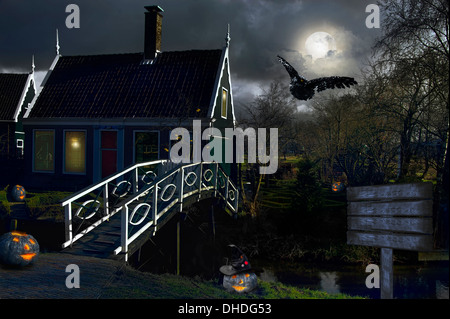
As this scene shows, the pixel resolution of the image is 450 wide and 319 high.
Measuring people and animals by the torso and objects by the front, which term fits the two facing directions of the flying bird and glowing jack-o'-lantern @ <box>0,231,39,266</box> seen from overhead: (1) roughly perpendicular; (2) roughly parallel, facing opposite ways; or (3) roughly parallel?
roughly perpendicular

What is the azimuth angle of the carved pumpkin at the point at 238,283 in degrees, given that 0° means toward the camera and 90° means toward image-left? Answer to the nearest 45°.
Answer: approximately 0°

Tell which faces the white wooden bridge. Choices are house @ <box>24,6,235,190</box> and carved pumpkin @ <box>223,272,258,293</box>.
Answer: the house

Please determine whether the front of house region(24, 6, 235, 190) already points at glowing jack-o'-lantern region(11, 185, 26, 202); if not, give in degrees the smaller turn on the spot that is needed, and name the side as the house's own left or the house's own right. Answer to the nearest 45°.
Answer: approximately 90° to the house's own right
